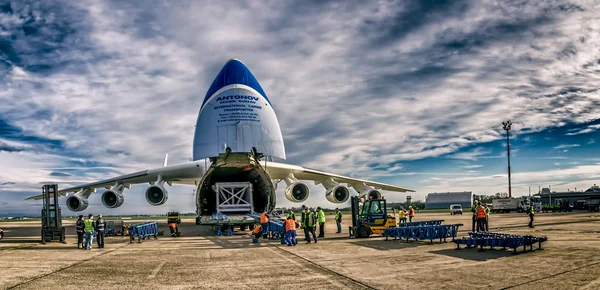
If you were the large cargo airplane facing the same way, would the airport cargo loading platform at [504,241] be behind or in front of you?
in front

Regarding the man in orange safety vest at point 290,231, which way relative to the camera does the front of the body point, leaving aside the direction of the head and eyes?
away from the camera

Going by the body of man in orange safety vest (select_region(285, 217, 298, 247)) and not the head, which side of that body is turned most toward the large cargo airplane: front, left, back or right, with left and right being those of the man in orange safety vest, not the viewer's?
front

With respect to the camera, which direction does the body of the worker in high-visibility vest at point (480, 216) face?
away from the camera

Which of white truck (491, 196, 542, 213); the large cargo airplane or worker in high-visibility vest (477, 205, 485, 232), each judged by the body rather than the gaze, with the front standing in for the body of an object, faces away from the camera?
the worker in high-visibility vest

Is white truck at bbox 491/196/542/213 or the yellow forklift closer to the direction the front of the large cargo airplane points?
the yellow forklift

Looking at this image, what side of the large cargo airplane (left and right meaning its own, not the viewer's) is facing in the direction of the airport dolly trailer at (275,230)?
front

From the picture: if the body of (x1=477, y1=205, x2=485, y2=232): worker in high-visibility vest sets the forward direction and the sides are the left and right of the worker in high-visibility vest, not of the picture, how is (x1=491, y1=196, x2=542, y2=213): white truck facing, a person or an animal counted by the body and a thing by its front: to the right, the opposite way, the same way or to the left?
to the right
